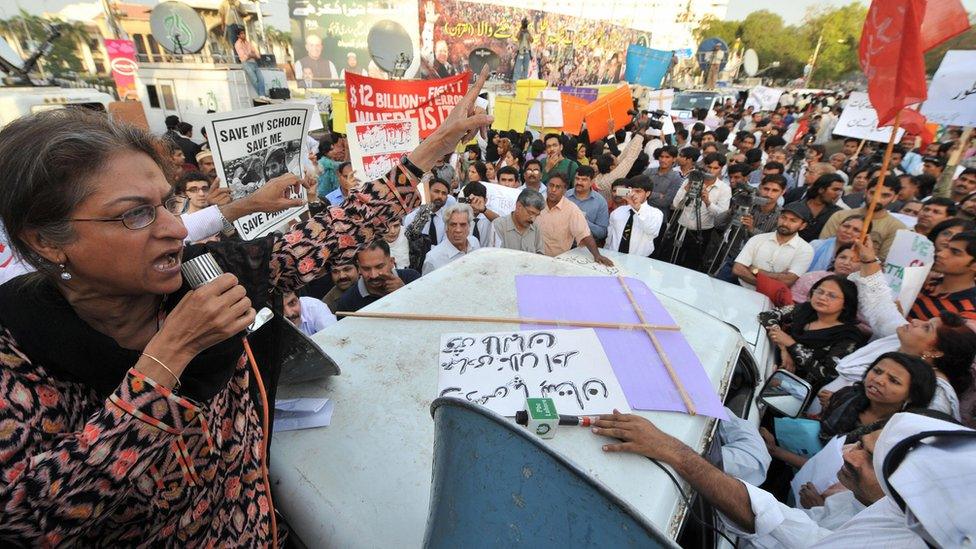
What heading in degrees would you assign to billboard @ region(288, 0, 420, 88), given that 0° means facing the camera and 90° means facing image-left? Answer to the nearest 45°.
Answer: approximately 0°

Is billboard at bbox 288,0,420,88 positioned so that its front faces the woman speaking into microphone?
yes

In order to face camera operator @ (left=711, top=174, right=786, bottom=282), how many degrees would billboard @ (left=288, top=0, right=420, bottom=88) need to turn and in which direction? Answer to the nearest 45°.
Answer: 0° — it already faces them

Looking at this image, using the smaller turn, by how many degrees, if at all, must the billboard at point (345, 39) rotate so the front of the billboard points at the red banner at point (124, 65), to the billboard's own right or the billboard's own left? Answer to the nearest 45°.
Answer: approximately 45° to the billboard's own right

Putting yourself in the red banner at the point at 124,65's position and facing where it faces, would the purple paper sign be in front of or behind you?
in front

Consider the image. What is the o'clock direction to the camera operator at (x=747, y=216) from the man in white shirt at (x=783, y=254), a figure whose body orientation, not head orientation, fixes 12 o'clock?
The camera operator is roughly at 4 o'clock from the man in white shirt.

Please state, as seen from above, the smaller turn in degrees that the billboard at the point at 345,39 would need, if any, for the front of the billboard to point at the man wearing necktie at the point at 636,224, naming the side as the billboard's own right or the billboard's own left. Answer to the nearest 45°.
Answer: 0° — it already faces them

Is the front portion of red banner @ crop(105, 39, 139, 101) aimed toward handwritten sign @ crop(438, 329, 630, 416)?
yes

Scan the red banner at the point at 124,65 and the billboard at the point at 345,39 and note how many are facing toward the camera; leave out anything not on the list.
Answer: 2
